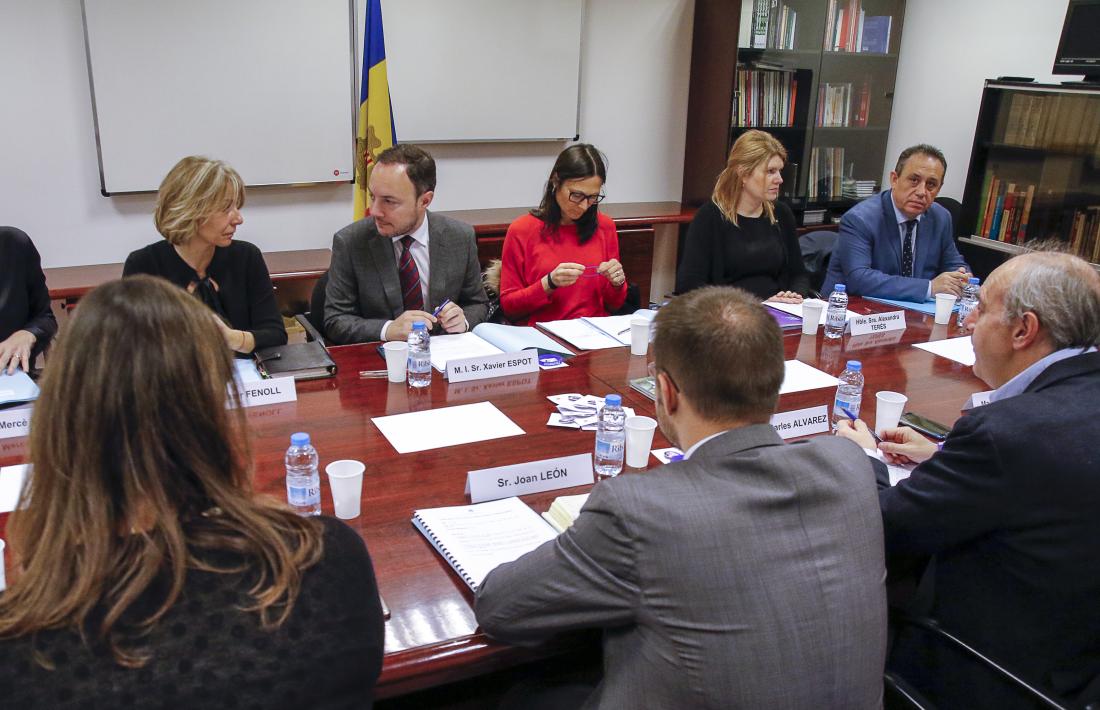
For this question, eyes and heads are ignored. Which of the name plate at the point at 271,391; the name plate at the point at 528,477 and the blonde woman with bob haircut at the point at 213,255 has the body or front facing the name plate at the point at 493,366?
the blonde woman with bob haircut

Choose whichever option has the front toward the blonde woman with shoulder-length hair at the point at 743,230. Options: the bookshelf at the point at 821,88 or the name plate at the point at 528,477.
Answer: the bookshelf

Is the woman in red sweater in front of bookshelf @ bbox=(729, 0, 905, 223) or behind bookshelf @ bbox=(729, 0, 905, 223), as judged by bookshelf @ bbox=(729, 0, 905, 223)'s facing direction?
in front

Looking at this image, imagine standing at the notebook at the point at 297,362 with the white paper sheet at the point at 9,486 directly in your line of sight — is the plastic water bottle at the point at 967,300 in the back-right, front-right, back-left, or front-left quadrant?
back-left

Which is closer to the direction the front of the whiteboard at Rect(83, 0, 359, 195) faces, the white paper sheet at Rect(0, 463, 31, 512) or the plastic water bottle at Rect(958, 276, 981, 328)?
the white paper sheet

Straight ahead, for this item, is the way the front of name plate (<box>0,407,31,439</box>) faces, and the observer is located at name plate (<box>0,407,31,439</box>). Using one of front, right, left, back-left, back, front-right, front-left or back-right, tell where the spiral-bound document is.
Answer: front-left

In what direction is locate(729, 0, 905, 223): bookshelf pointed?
toward the camera

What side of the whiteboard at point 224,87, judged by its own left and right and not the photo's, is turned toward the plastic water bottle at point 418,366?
front

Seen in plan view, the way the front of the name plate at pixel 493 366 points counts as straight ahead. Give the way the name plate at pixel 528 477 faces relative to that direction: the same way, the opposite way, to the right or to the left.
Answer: the same way

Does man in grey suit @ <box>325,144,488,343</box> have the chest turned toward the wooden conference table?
yes

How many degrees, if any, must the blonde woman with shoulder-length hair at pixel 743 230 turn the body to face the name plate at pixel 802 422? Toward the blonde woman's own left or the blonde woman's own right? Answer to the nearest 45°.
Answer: approximately 45° to the blonde woman's own right

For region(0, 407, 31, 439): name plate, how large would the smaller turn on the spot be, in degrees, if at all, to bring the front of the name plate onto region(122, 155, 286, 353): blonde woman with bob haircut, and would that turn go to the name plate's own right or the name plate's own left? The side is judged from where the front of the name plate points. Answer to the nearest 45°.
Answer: approximately 135° to the name plate's own left

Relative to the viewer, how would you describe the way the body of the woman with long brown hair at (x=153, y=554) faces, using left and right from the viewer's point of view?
facing away from the viewer

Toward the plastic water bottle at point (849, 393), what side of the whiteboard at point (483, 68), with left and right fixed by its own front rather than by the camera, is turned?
front

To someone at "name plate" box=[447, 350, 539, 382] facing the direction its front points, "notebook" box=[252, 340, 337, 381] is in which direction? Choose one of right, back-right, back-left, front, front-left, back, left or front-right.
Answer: right

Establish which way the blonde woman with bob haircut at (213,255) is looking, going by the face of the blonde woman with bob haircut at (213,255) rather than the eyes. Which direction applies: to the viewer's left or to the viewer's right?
to the viewer's right

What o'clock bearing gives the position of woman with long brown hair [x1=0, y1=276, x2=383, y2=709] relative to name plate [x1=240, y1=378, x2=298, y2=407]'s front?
The woman with long brown hair is roughly at 12 o'clock from the name plate.

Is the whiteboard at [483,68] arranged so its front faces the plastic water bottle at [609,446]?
yes

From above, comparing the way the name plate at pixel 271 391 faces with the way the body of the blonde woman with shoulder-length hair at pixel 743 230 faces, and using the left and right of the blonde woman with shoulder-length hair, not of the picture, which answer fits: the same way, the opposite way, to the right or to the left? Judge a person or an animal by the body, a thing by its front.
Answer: the same way

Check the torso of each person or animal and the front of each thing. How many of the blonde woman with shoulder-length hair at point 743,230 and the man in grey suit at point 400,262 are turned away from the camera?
0

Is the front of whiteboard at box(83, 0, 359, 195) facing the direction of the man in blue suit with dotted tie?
no

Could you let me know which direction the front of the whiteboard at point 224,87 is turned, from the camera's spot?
facing the viewer

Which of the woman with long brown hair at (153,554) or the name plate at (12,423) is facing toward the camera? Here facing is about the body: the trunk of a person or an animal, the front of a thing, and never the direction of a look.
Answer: the name plate

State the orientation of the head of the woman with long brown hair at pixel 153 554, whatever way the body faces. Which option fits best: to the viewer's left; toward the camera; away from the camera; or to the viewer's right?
away from the camera
